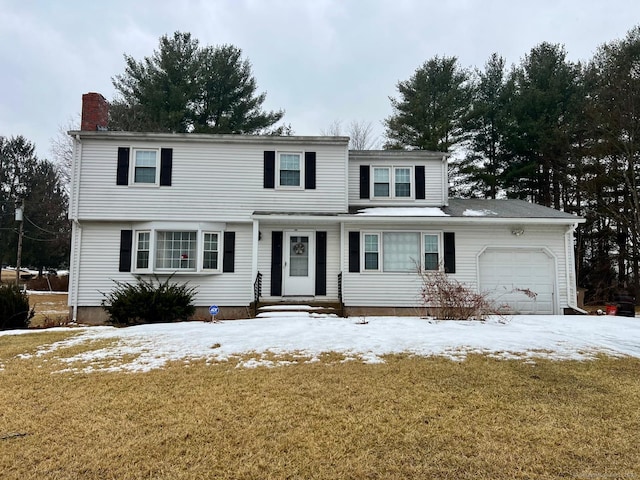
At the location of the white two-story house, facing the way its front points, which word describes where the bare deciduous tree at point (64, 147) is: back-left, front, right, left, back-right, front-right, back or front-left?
back-right

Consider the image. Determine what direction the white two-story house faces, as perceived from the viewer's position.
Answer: facing the viewer

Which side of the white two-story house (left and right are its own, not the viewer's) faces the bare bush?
left

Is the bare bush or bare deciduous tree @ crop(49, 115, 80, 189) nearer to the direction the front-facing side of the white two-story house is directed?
the bare bush
